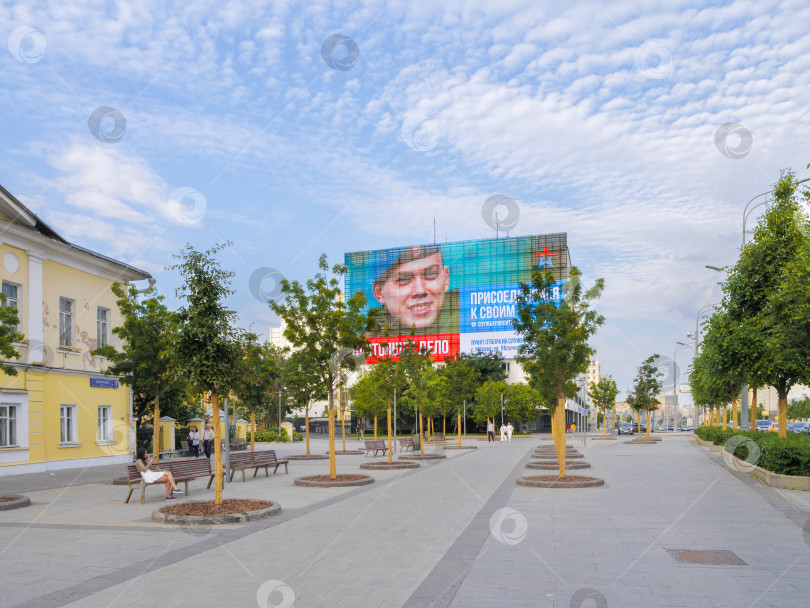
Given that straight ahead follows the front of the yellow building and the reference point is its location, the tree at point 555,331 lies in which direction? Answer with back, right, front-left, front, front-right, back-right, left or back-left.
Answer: front

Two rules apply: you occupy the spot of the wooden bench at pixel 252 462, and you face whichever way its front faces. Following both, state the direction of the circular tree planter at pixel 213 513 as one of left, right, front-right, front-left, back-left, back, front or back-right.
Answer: front-right

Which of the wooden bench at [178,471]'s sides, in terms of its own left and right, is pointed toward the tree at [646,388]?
left

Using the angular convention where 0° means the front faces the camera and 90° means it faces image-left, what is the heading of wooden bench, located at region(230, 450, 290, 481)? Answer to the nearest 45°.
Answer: approximately 315°

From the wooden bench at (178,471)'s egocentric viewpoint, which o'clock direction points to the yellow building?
The yellow building is roughly at 7 o'clock from the wooden bench.

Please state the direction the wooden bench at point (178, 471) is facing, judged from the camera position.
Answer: facing the viewer and to the right of the viewer

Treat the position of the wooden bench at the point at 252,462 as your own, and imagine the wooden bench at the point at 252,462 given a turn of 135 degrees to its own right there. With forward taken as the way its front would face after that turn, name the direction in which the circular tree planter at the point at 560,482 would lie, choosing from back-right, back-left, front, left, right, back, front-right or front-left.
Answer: back-left

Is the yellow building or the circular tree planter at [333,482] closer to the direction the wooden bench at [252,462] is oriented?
the circular tree planter

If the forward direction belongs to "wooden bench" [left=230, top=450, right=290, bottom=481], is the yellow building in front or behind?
behind

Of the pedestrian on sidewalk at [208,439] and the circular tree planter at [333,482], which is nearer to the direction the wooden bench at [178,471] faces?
the circular tree planter

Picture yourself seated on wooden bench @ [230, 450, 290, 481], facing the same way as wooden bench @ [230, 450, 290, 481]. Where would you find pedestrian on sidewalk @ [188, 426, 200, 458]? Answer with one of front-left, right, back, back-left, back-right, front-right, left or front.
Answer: back-left

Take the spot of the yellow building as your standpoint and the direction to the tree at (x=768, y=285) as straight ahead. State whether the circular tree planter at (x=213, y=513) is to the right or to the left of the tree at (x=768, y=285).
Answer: right

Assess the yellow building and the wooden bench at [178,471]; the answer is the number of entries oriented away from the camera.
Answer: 0
